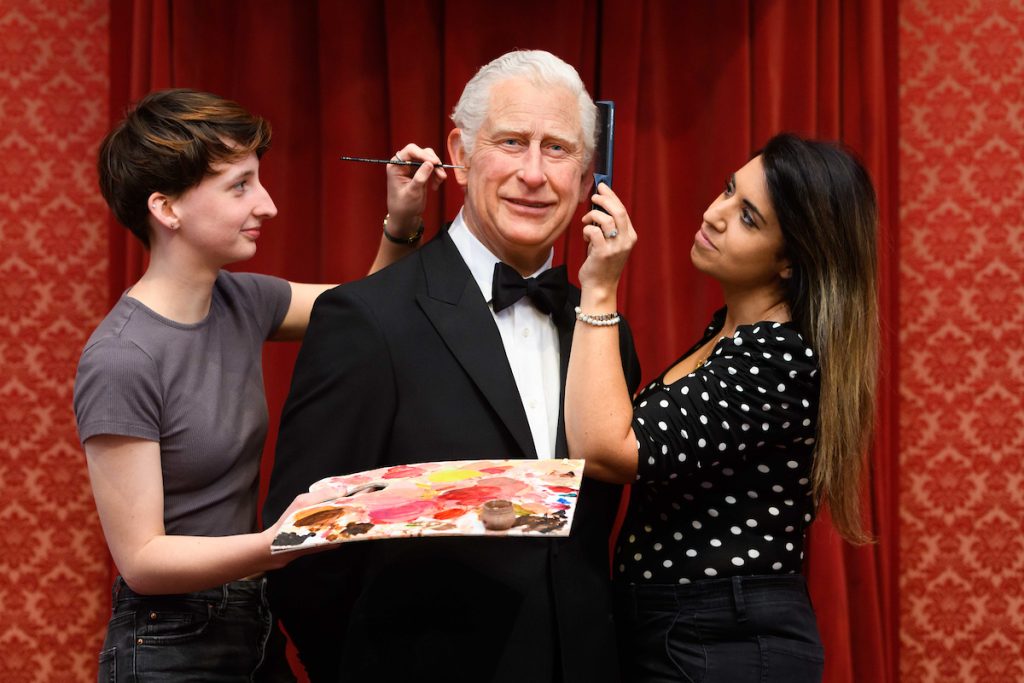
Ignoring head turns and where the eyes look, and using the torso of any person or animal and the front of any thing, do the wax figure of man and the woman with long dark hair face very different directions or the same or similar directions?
very different directions

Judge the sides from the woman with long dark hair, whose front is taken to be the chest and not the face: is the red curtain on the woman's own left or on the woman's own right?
on the woman's own right

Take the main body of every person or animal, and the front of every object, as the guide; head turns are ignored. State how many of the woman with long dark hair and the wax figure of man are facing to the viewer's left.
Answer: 1

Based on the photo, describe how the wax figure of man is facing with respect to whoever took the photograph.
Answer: facing the viewer and to the right of the viewer

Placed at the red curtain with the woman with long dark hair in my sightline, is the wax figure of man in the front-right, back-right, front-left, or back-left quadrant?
front-right

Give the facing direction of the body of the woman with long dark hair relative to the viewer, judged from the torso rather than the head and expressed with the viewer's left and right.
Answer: facing to the left of the viewer

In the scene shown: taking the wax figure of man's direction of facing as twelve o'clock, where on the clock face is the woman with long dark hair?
The woman with long dark hair is roughly at 10 o'clock from the wax figure of man.

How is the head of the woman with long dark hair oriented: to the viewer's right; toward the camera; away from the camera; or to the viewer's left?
to the viewer's left
